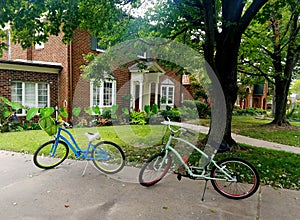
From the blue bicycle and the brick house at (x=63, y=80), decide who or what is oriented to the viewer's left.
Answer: the blue bicycle

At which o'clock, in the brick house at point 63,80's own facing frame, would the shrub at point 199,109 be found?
The shrub is roughly at 10 o'clock from the brick house.

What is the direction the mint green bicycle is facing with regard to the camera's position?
facing to the left of the viewer

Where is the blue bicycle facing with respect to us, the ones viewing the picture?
facing to the left of the viewer

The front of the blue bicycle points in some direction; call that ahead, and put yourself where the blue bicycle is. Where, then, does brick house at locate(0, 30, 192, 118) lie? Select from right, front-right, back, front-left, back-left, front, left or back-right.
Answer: right

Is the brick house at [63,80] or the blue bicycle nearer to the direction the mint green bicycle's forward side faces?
the blue bicycle

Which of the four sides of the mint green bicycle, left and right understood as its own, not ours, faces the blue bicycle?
front

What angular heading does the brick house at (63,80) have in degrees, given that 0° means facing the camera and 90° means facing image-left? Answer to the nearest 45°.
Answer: approximately 315°

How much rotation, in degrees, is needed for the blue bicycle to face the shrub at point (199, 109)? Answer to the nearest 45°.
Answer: approximately 135° to its right

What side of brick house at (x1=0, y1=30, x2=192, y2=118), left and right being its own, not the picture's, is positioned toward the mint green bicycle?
front

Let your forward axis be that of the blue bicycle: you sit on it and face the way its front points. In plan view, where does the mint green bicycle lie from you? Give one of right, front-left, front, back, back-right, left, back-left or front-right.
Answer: back-left

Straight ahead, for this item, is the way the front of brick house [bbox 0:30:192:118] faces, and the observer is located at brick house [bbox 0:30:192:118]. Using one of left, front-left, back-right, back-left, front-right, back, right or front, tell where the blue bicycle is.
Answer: front-right

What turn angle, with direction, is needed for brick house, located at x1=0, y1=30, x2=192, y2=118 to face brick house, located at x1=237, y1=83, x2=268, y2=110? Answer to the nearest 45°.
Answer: approximately 90° to its left
